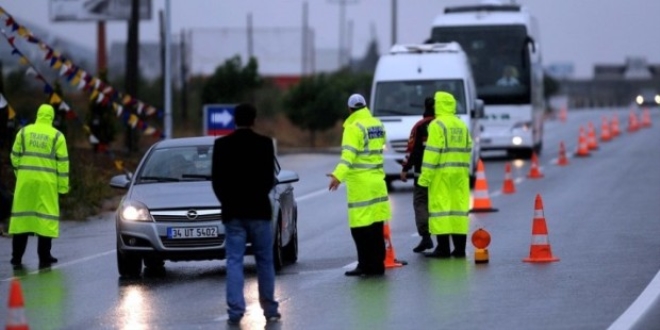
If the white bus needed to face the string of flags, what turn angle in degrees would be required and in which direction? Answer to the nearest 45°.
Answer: approximately 45° to its right

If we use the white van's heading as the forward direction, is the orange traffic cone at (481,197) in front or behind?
in front

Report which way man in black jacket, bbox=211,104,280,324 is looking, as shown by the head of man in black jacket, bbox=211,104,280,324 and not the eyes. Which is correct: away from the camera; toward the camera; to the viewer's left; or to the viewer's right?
away from the camera

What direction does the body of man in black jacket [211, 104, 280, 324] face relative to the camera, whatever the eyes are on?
away from the camera

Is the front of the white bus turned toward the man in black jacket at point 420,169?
yes

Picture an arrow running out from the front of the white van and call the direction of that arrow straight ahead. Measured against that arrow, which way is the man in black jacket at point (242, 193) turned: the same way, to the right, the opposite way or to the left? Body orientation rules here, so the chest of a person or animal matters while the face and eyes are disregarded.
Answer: the opposite way

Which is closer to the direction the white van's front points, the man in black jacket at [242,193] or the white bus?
the man in black jacket

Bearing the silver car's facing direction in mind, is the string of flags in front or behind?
behind

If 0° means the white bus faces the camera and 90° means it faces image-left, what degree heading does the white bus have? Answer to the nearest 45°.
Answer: approximately 0°

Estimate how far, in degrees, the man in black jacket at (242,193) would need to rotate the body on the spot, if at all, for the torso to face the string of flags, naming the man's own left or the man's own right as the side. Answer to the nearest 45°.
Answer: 0° — they already face it

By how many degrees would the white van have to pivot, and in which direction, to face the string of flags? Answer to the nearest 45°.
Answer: approximately 90° to its right

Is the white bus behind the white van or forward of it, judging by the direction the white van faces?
behind

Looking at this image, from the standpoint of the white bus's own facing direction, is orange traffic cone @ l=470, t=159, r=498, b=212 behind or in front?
in front
